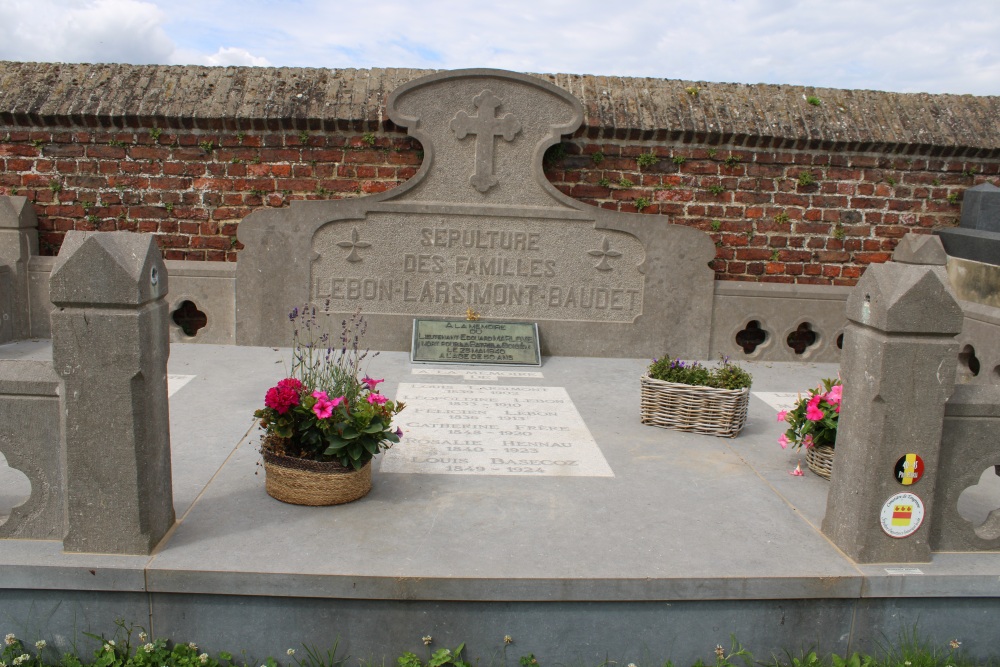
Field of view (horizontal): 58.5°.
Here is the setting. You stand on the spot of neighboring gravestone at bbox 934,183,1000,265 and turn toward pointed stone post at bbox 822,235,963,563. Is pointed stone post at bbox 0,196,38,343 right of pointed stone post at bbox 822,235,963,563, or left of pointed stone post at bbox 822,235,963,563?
right

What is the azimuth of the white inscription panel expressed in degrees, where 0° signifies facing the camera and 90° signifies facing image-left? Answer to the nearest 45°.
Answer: approximately 0°

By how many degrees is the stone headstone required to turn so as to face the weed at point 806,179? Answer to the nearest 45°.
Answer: approximately 90° to its left

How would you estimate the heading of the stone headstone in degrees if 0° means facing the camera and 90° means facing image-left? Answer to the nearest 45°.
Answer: approximately 0°

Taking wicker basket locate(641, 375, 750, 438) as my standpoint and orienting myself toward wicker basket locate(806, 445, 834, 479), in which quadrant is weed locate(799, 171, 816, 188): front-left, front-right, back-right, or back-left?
back-left

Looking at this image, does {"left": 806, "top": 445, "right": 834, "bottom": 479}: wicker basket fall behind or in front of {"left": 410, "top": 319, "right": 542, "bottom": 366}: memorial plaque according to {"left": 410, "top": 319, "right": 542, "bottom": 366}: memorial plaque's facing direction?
in front

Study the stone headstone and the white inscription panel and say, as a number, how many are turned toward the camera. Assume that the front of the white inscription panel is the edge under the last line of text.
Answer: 2

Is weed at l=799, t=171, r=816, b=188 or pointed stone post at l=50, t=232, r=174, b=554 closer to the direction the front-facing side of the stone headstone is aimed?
the pointed stone post

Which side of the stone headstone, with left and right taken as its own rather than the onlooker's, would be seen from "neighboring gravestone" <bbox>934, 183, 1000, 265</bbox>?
left

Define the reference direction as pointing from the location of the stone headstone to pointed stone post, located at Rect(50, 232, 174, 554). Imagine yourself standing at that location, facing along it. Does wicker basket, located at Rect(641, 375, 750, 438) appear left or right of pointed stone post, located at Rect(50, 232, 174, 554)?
left

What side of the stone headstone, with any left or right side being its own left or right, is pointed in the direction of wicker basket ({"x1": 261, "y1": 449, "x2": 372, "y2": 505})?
front

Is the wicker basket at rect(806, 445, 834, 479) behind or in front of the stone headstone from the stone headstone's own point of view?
in front

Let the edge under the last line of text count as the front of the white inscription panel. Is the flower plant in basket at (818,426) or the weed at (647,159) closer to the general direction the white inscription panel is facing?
the flower plant in basket
